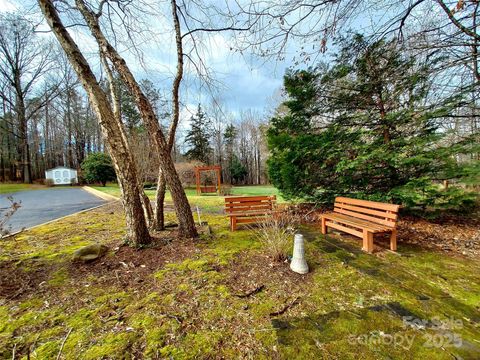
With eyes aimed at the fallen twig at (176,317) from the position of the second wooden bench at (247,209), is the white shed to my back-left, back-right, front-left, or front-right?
back-right

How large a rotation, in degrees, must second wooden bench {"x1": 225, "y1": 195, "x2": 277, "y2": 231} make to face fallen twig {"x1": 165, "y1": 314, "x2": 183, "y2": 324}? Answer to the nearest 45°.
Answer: approximately 45° to its right

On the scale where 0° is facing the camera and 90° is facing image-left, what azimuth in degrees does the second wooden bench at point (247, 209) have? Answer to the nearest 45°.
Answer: approximately 315°

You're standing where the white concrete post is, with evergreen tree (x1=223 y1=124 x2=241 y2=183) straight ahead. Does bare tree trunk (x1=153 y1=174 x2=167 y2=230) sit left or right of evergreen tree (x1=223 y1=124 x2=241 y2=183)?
left

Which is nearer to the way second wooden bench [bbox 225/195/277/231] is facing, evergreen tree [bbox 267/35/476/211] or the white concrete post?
the white concrete post

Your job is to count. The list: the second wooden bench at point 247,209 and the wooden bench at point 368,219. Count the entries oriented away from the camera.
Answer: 0

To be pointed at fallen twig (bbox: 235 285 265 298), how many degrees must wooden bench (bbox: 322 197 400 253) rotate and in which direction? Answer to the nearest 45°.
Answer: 0° — it already faces it

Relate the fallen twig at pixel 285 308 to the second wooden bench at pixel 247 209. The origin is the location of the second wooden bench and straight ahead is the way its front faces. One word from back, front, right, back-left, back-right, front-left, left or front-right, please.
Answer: front-right

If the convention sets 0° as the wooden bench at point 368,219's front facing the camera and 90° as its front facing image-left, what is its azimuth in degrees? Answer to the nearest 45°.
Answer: approximately 45°

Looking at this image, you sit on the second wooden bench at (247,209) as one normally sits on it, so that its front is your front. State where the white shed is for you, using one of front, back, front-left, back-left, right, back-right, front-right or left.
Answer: back

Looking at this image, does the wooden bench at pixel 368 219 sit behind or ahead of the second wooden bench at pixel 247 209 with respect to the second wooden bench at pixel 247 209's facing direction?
ahead

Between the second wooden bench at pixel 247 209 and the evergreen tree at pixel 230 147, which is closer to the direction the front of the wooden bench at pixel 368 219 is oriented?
the second wooden bench

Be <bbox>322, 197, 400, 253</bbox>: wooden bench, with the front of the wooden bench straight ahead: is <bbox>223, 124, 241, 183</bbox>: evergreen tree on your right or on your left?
on your right

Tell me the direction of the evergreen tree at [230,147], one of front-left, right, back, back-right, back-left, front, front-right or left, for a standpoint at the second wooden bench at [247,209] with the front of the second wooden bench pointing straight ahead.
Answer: back-left
